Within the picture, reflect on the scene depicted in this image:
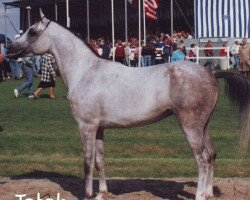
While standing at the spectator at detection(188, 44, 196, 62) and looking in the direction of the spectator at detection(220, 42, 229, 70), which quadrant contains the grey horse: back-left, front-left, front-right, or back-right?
back-right

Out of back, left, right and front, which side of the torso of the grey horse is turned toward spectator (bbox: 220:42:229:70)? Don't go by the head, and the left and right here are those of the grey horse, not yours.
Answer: right

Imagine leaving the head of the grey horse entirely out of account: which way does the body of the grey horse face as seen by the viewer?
to the viewer's left

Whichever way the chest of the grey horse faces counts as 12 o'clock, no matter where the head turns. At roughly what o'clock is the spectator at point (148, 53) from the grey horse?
The spectator is roughly at 3 o'clock from the grey horse.

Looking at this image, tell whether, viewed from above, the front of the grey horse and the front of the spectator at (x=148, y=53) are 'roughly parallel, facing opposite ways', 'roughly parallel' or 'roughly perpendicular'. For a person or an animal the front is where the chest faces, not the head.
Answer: roughly perpendicular

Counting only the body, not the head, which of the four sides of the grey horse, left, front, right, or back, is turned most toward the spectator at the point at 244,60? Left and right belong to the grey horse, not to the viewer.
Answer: right
